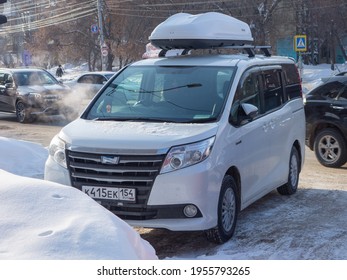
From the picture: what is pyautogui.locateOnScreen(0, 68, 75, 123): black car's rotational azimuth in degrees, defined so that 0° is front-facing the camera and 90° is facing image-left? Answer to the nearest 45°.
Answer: approximately 315°

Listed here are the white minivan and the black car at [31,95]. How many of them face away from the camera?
0

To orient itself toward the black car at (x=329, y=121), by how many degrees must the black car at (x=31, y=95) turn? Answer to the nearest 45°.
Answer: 0° — it already faces it

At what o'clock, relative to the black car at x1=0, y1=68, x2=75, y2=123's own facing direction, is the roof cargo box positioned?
The roof cargo box is roughly at 1 o'clock from the black car.

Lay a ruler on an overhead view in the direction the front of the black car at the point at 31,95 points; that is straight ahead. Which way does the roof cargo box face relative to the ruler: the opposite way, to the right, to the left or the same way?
to the right

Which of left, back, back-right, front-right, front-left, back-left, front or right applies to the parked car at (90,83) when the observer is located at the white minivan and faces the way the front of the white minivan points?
back-right

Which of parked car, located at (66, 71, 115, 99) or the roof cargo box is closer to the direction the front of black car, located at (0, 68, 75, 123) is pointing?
the roof cargo box

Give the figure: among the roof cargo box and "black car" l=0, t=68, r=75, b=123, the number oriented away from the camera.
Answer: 0

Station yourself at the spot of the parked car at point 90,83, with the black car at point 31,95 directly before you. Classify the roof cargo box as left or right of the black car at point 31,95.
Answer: left

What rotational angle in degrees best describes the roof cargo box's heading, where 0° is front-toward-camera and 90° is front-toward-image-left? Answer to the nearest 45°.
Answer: approximately 45°

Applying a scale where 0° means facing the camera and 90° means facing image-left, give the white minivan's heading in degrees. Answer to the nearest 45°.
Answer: approximately 45°

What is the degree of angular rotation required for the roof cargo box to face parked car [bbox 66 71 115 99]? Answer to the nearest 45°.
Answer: approximately 135° to its right
